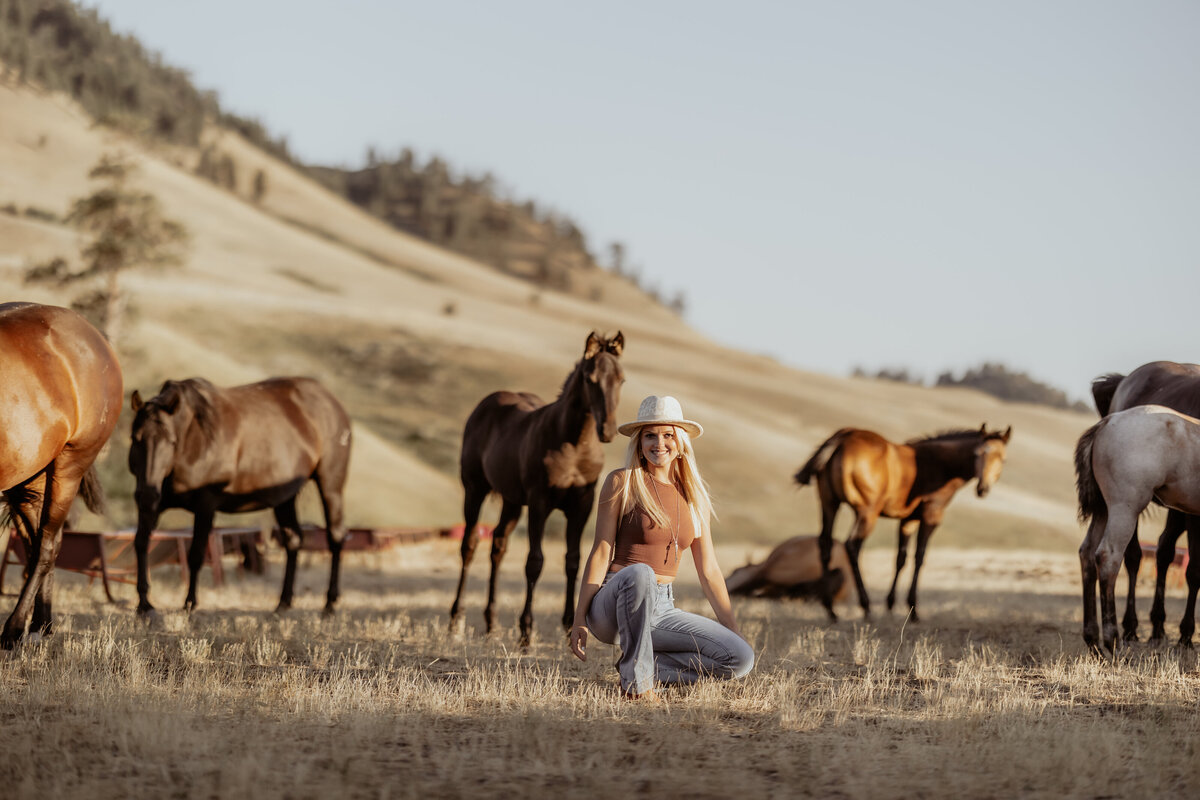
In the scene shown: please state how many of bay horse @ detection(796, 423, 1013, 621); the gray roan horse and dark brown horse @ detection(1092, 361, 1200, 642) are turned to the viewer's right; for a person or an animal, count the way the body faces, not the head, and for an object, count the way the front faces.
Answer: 3

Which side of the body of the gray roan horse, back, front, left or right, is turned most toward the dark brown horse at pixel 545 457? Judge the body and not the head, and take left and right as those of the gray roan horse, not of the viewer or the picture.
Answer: back

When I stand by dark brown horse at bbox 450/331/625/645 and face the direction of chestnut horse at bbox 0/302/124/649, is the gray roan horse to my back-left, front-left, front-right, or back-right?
back-left

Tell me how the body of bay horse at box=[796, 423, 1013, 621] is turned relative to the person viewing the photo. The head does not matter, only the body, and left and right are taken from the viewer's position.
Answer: facing to the right of the viewer

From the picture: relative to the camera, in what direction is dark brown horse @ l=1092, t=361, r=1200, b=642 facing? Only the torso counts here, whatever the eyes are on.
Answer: to the viewer's right

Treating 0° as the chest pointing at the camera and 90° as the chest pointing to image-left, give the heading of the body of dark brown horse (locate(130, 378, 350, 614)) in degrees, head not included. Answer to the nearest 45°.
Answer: approximately 45°

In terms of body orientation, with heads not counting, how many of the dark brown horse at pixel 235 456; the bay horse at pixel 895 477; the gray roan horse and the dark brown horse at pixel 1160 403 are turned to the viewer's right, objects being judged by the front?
3

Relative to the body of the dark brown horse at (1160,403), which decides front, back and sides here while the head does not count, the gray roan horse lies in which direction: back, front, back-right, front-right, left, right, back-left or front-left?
right

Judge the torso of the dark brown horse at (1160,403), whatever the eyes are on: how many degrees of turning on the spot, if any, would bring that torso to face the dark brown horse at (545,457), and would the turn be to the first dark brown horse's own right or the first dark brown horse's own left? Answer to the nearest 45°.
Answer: approximately 135° to the first dark brown horse's own right

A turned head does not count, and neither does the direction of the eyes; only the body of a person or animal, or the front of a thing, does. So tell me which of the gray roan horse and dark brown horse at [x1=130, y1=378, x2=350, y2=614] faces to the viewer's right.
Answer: the gray roan horse

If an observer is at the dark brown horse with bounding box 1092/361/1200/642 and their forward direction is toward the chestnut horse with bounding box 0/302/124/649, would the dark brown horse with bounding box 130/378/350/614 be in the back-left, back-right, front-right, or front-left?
front-right
